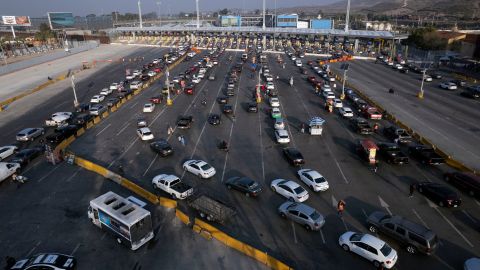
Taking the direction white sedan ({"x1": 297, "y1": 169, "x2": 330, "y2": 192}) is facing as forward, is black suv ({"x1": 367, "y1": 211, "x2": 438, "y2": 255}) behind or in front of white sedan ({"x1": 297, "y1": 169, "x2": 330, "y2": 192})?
behind

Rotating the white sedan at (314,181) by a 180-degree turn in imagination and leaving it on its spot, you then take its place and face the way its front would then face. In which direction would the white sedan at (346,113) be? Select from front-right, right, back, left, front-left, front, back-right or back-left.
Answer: back-left

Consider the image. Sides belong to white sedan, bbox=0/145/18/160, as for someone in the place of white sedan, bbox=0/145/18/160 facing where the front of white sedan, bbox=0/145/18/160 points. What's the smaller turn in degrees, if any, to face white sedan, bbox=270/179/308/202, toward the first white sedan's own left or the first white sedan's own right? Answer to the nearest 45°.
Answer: approximately 90° to the first white sedan's own right

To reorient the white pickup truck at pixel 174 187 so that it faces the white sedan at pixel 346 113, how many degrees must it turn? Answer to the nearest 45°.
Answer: approximately 90° to its right

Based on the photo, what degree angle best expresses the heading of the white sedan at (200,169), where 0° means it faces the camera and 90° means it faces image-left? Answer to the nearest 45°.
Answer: approximately 135°

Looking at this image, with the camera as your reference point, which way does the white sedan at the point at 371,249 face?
facing away from the viewer and to the left of the viewer

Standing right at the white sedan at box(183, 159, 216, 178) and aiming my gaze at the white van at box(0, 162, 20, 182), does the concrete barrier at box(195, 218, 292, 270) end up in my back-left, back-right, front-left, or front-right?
back-left

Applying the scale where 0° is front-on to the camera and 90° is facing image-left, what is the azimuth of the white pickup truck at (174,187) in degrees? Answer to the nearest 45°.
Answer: approximately 135°

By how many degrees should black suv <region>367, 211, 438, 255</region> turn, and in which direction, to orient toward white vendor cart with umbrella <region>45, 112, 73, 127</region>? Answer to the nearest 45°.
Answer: approximately 45° to its left

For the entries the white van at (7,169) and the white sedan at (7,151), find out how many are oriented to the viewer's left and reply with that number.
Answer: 0
